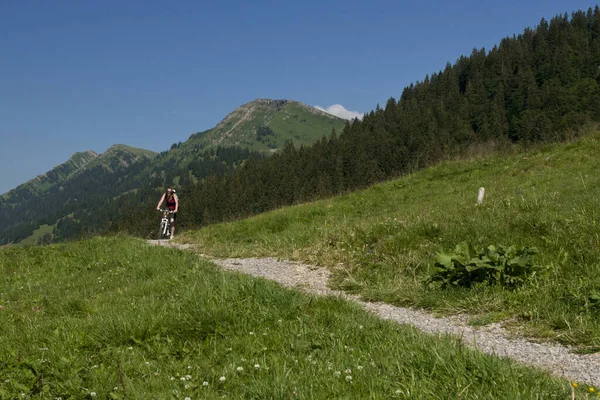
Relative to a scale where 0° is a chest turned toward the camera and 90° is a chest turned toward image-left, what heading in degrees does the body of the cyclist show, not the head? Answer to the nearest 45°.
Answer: approximately 45°

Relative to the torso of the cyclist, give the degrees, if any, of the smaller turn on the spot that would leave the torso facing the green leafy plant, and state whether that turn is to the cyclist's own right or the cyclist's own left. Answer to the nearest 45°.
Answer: approximately 45° to the cyclist's own left
